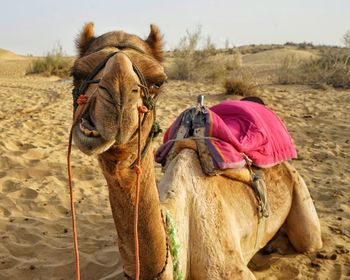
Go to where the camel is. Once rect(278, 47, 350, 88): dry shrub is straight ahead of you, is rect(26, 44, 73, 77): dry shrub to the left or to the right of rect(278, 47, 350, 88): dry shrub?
left

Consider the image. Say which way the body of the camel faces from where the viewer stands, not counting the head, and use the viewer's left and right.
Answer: facing the viewer and to the left of the viewer

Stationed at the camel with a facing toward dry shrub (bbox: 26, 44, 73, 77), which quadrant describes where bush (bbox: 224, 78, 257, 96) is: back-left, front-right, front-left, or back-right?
front-right

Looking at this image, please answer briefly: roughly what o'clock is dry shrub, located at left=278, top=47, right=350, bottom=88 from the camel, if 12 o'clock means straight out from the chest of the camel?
The dry shrub is roughly at 5 o'clock from the camel.

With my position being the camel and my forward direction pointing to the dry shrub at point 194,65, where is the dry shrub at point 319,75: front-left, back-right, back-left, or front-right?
front-right

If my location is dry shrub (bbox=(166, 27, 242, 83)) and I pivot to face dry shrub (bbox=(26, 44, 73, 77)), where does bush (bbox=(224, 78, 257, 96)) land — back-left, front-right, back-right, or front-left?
back-left

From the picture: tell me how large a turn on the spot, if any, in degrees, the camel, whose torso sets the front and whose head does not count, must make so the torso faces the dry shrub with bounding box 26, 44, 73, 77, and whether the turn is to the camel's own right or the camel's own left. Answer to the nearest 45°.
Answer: approximately 135° to the camel's own right

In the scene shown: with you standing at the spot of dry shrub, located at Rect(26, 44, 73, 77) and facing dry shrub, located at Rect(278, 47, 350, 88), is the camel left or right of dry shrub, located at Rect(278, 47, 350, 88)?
right

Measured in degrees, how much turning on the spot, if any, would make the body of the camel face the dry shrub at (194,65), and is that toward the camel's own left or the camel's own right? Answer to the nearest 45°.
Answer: approximately 135° to the camel's own right

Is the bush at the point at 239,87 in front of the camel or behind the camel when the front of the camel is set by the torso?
behind
